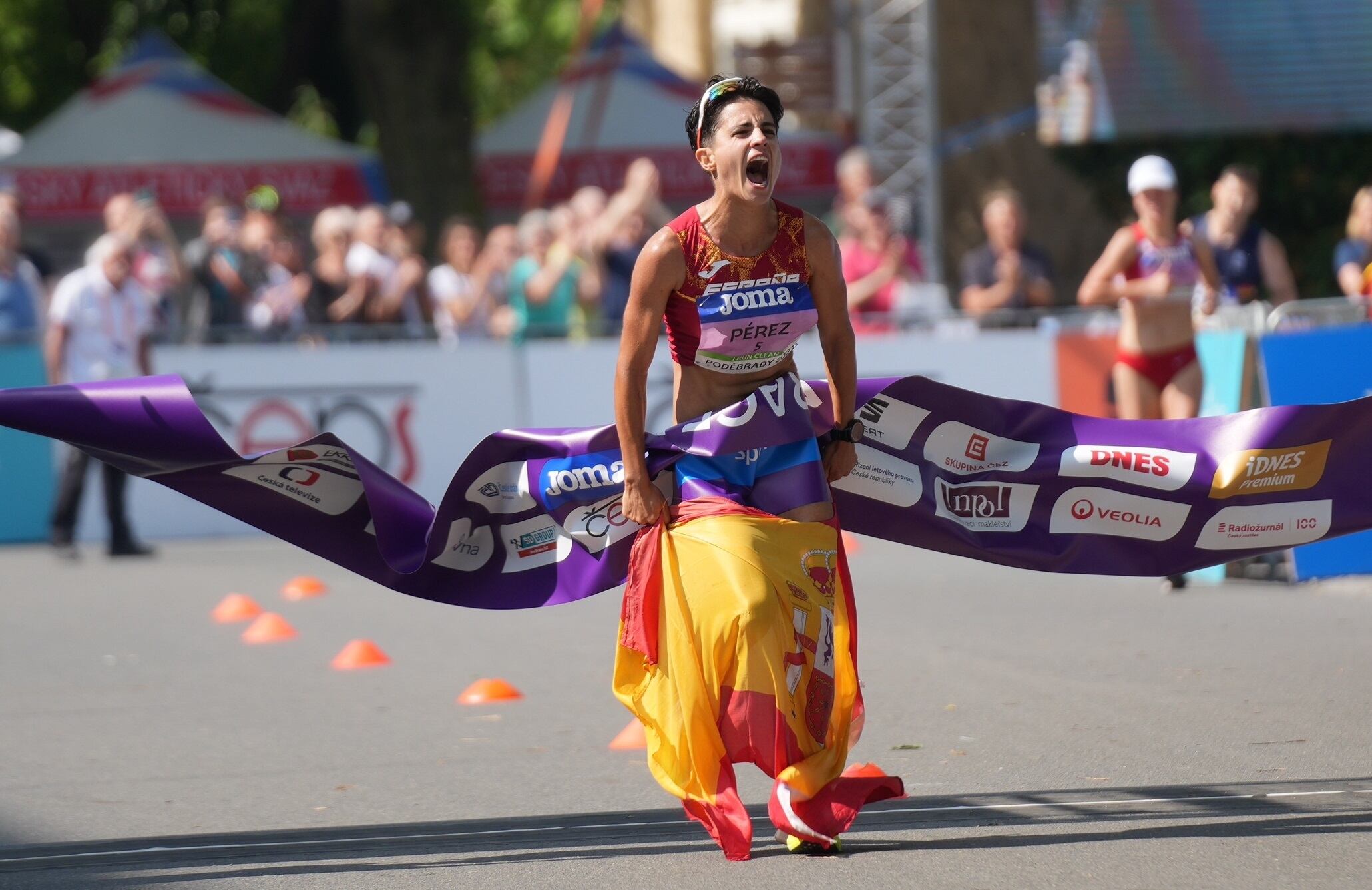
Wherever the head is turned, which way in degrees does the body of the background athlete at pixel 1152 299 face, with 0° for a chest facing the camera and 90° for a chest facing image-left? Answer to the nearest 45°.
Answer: approximately 0°

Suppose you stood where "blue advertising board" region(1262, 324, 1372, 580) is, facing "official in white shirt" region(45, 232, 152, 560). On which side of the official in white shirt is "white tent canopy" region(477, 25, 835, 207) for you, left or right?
right

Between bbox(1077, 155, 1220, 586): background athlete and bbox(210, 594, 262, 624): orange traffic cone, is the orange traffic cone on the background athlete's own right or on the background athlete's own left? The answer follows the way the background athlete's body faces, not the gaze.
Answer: on the background athlete's own right

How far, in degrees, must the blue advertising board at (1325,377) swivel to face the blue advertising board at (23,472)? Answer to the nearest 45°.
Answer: approximately 90° to its right

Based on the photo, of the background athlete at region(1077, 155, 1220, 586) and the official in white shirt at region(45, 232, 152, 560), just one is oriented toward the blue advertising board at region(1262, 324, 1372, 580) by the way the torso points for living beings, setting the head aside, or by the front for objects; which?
the official in white shirt

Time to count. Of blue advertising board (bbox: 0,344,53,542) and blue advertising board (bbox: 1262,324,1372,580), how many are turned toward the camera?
2

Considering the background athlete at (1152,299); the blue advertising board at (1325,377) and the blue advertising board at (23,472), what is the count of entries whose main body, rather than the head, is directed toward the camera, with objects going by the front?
3

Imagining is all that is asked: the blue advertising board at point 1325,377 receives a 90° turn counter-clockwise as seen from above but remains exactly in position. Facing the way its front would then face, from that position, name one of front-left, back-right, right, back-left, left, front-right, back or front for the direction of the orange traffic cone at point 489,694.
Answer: back-right

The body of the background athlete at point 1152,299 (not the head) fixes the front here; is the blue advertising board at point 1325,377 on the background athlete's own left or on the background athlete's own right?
on the background athlete's own left
